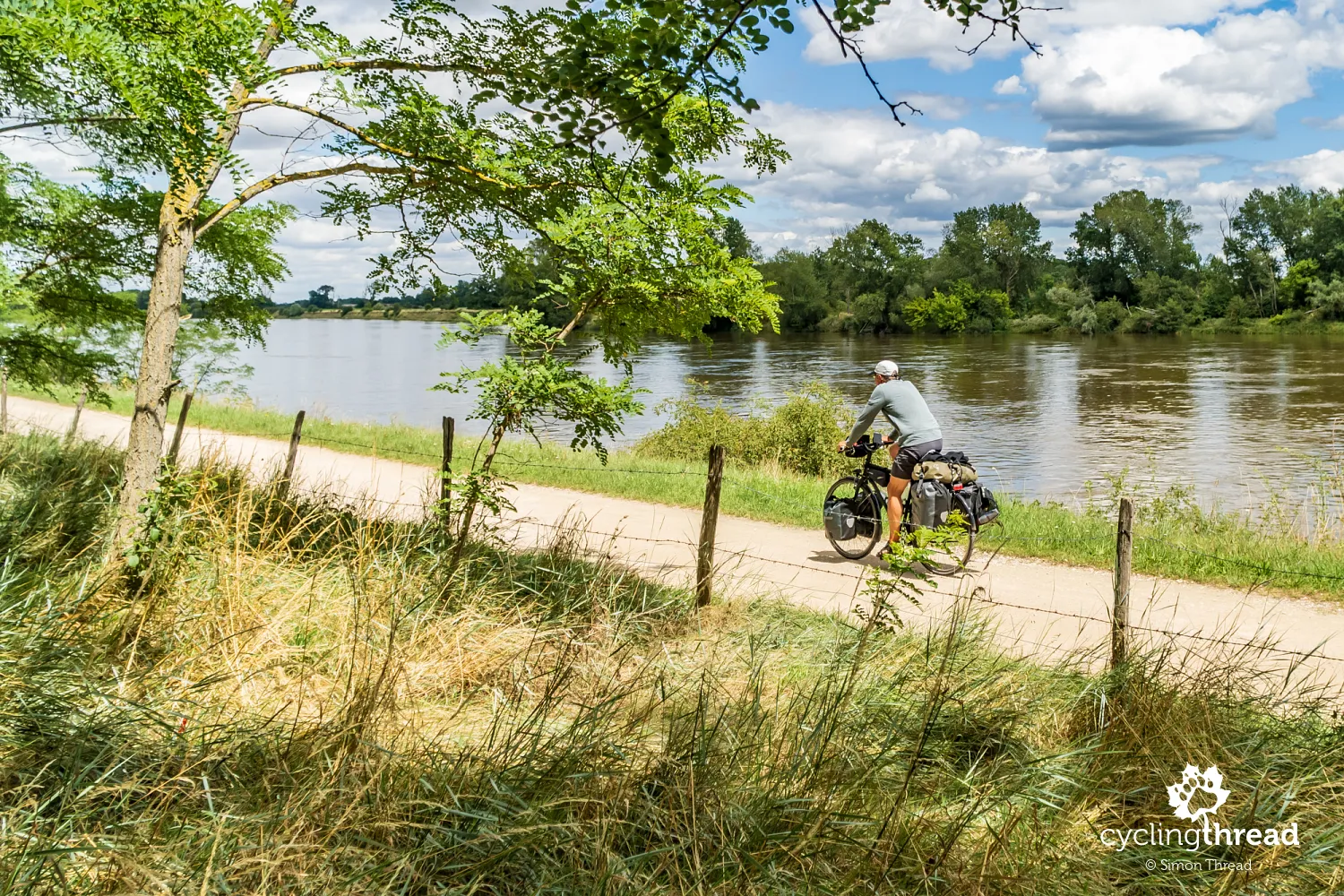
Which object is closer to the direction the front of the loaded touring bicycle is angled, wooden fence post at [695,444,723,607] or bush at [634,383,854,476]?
the bush

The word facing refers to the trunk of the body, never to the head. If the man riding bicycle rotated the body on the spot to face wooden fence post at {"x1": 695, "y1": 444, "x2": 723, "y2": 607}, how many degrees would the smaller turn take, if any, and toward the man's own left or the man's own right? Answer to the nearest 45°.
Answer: approximately 90° to the man's own left

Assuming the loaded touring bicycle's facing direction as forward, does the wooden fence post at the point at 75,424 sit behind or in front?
in front

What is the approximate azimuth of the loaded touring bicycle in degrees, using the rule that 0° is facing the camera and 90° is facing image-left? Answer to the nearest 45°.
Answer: approximately 135°

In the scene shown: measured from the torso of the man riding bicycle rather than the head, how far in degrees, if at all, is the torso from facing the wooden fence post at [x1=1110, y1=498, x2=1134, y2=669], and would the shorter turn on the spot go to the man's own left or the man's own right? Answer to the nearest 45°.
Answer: approximately 135° to the man's own left

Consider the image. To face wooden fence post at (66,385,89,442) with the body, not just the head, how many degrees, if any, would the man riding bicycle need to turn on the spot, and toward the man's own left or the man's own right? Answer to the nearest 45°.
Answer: approximately 45° to the man's own left

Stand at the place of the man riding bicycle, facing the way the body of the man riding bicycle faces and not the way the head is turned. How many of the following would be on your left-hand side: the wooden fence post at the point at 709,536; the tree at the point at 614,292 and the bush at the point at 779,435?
2

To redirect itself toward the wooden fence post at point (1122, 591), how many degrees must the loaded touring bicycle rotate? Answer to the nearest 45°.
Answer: approximately 135° to its left

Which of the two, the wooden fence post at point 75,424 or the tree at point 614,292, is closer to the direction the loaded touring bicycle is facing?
the wooden fence post

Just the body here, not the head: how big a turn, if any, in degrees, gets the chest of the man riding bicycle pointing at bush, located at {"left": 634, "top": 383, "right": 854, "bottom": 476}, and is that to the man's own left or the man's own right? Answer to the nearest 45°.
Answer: approximately 45° to the man's own right

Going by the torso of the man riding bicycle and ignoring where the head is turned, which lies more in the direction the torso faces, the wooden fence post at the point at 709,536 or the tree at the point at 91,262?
the tree

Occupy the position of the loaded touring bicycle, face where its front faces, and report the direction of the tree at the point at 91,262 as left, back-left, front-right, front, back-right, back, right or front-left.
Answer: front-left

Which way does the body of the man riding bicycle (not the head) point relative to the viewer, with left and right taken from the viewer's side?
facing away from the viewer and to the left of the viewer

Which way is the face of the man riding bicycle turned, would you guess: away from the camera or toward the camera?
away from the camera
